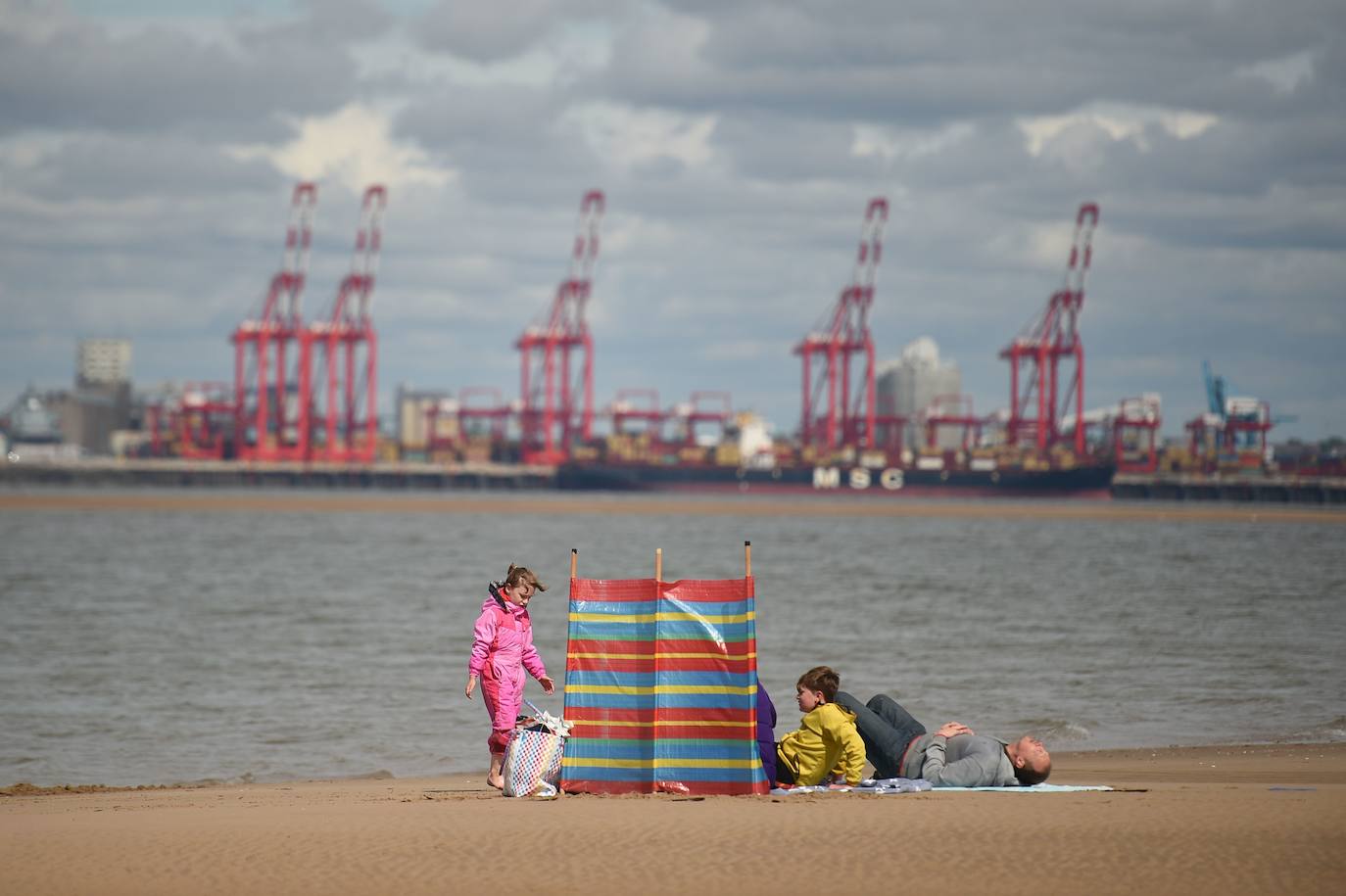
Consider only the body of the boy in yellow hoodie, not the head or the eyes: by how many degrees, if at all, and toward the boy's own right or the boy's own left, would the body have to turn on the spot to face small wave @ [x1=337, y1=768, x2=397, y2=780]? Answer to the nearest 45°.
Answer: approximately 45° to the boy's own right

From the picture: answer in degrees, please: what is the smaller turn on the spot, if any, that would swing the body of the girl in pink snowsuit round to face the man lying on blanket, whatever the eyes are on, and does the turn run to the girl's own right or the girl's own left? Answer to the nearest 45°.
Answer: approximately 45° to the girl's own left

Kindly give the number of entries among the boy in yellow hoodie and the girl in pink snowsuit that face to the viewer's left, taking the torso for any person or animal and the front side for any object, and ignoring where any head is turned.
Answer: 1

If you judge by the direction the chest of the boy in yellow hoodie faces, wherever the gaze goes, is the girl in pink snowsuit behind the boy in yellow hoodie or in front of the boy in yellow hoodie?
in front

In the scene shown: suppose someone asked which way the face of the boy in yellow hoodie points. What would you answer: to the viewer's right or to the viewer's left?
to the viewer's left

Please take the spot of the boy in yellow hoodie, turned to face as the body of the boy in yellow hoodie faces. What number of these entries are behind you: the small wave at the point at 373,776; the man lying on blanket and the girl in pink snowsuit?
1

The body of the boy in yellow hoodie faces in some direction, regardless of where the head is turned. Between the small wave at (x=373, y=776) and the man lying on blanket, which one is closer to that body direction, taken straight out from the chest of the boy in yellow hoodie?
the small wave

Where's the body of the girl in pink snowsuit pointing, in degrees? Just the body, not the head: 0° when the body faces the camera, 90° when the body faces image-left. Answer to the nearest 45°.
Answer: approximately 315°

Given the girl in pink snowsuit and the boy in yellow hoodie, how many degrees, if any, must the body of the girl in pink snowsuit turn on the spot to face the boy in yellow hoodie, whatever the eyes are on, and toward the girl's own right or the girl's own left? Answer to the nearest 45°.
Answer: approximately 45° to the girl's own left

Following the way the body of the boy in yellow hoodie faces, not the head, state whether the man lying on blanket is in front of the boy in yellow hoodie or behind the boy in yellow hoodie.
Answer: behind

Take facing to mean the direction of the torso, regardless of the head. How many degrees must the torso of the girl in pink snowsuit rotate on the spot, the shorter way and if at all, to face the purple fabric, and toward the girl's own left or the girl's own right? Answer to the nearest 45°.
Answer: approximately 45° to the girl's own left

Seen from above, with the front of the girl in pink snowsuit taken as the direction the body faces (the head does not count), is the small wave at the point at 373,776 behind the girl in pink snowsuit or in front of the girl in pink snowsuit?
behind

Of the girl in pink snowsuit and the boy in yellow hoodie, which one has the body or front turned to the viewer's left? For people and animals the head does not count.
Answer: the boy in yellow hoodie

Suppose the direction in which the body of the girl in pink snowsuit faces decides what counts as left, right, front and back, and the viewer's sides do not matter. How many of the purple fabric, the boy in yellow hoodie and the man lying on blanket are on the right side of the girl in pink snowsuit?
0

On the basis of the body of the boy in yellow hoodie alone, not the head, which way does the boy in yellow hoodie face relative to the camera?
to the viewer's left
